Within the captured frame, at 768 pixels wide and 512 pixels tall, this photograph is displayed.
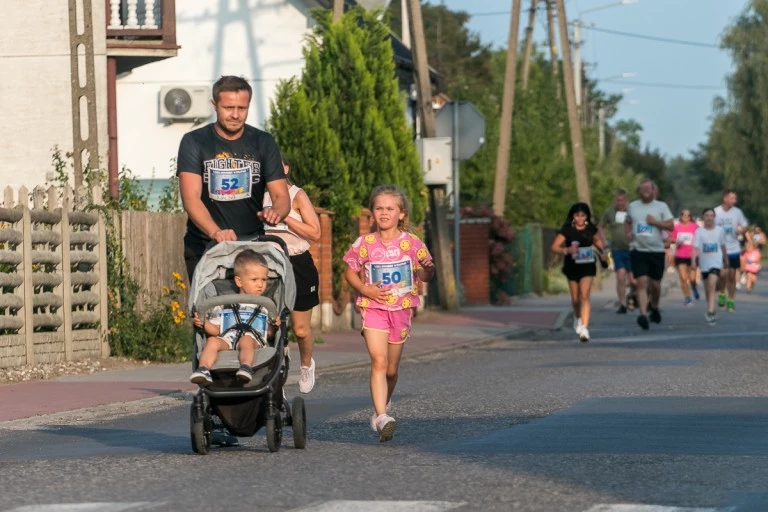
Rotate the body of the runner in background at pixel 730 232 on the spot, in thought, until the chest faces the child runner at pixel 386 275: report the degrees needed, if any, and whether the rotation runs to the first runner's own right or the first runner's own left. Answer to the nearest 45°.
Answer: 0° — they already face them

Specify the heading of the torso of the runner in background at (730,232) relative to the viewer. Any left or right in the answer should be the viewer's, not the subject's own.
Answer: facing the viewer

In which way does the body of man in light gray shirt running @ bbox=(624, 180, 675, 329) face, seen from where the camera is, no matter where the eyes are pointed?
toward the camera

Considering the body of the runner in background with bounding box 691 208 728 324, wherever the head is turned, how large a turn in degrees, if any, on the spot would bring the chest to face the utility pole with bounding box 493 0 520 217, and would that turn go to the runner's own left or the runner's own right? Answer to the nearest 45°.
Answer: approximately 135° to the runner's own right

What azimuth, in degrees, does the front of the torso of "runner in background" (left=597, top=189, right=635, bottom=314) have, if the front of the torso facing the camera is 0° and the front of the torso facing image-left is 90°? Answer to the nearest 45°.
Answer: approximately 0°

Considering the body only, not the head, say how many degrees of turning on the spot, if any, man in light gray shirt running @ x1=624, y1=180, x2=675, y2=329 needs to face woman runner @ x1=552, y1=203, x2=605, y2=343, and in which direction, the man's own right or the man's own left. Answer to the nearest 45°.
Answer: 0° — they already face them

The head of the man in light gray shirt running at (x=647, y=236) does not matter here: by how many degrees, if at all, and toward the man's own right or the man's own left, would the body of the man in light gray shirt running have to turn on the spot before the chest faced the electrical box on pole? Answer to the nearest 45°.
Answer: approximately 135° to the man's own right

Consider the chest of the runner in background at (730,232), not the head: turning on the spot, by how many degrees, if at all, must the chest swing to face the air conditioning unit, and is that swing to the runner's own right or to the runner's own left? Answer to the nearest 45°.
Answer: approximately 90° to the runner's own right

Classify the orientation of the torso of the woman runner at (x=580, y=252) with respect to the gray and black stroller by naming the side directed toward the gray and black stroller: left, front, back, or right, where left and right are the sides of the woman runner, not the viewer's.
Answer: front

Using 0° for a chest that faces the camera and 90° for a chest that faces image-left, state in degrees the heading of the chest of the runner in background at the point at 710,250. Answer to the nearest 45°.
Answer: approximately 0°
